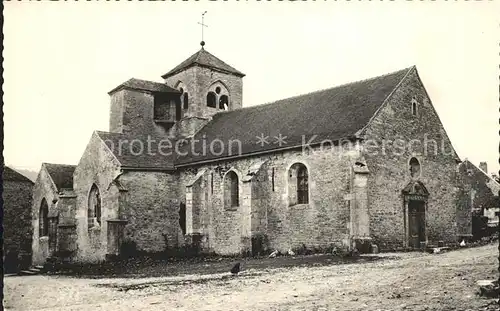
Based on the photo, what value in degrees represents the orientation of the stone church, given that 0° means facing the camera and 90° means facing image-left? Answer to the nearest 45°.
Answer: approximately 315°

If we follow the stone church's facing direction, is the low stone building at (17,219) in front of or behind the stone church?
behind
